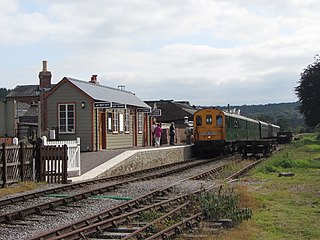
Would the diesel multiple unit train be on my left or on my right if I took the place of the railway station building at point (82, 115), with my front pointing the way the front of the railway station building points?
on my left

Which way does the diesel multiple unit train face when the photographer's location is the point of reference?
facing the viewer and to the left of the viewer

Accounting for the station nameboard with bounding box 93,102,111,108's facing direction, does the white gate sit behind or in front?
in front

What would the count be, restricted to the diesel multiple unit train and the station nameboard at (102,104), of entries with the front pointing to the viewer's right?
0

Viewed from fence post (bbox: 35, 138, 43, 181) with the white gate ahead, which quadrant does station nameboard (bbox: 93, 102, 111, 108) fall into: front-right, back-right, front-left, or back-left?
front-left

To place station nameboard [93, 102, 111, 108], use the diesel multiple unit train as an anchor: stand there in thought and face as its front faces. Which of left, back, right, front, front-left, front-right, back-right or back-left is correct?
front

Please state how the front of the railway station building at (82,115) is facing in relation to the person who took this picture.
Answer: facing the viewer and to the right of the viewer

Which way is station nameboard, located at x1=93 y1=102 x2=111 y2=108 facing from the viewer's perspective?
toward the camera

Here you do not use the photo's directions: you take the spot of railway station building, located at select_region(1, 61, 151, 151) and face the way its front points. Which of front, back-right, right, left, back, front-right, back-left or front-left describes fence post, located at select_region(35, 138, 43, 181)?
front-right

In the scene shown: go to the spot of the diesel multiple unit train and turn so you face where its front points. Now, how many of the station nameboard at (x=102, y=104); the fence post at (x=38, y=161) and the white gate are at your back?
0

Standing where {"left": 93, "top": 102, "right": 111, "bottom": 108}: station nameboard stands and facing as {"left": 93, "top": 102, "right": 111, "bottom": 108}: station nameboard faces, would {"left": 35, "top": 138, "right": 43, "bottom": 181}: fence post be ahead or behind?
ahead
